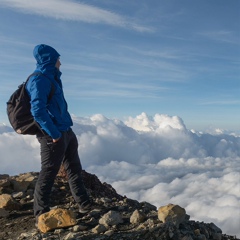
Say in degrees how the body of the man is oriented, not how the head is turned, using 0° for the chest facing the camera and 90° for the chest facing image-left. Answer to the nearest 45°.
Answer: approximately 270°

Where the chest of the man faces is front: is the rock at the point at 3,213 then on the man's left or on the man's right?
on the man's left

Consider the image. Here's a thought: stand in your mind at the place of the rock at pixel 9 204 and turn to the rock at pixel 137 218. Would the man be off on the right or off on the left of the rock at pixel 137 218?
right

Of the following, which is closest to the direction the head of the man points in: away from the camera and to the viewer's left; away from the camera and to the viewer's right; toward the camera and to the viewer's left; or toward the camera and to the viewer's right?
away from the camera and to the viewer's right

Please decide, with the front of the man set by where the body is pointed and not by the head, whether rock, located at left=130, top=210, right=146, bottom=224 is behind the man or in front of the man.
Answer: in front

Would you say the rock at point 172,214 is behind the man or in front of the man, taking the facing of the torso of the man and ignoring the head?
in front
